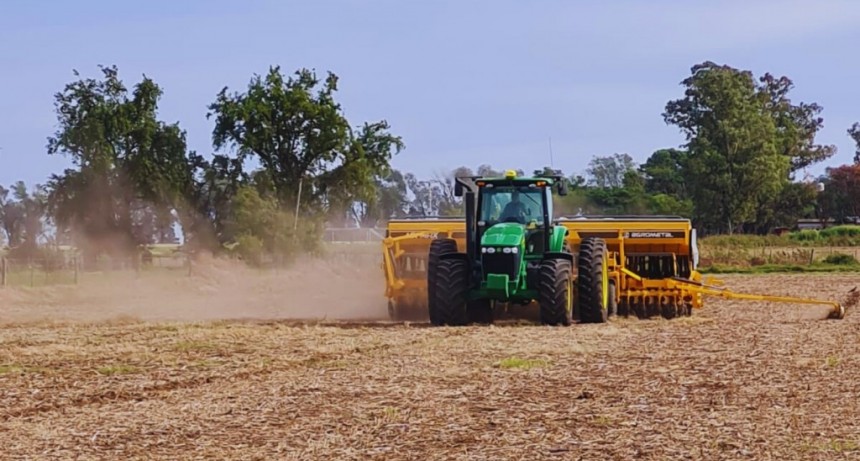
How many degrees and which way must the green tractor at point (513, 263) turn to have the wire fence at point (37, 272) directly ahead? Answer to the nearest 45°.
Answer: approximately 135° to its right

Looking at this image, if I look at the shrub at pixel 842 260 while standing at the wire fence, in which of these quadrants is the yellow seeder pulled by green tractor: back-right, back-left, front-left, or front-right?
front-right

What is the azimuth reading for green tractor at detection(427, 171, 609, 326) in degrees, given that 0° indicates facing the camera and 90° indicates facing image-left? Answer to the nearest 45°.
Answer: approximately 0°

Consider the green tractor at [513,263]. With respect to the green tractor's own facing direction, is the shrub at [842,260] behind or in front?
behind
